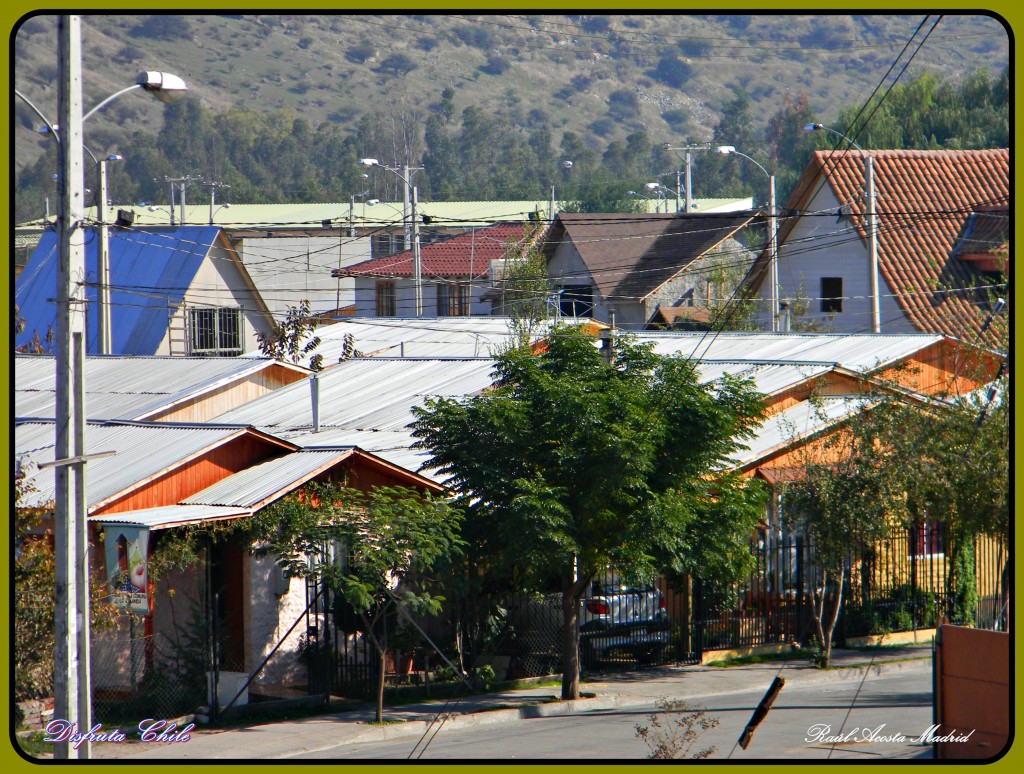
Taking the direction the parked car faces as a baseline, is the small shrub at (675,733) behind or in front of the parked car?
behind

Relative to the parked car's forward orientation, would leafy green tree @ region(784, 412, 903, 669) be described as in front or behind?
behind

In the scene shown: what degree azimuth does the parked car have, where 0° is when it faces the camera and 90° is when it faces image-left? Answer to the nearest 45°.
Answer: approximately 135°

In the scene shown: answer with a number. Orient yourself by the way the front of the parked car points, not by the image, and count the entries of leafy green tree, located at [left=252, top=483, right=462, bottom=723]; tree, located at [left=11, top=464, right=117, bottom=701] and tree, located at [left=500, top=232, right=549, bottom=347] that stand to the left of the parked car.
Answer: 2

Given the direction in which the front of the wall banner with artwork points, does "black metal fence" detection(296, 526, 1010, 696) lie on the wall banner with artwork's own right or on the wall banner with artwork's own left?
on the wall banner with artwork's own left

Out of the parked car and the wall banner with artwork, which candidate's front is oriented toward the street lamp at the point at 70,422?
the wall banner with artwork

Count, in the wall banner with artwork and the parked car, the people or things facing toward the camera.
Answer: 1

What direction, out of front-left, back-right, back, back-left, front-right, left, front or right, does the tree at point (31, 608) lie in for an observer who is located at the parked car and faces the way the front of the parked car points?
left

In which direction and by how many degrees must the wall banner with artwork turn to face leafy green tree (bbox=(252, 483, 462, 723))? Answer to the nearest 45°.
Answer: approximately 90° to its left

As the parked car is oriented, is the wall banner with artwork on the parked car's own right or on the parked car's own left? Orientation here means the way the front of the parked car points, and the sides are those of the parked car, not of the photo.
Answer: on the parked car's own left

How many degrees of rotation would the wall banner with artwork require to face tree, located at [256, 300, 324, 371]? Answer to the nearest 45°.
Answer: approximately 180°

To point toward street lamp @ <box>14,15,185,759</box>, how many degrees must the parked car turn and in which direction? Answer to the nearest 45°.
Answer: approximately 90° to its left

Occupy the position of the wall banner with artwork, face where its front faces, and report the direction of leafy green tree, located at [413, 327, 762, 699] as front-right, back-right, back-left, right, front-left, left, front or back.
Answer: left

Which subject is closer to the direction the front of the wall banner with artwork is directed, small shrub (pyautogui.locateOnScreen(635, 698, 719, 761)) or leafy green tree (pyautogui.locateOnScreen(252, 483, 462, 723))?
the small shrub

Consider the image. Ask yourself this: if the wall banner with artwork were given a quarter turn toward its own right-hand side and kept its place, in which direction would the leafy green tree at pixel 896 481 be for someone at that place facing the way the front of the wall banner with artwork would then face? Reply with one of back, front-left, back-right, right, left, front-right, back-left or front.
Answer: back

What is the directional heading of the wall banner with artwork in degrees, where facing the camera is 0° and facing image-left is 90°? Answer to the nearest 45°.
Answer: approximately 0°
